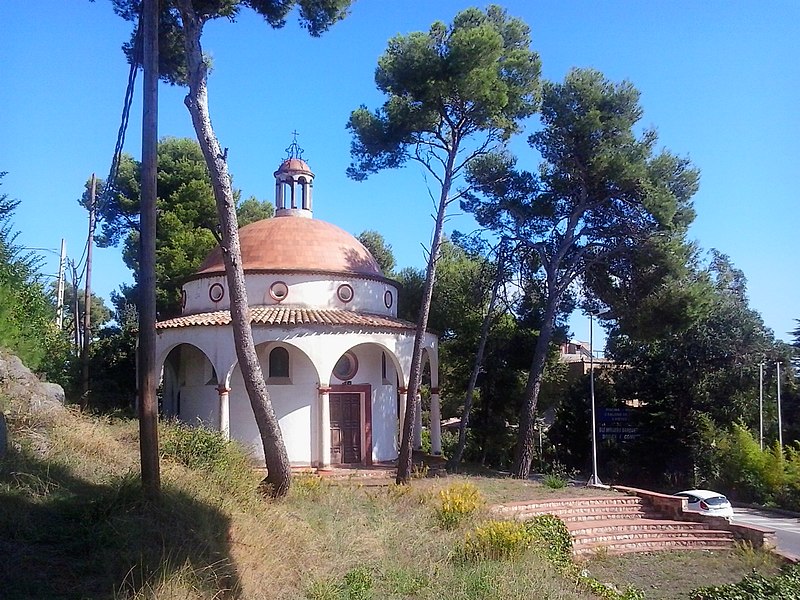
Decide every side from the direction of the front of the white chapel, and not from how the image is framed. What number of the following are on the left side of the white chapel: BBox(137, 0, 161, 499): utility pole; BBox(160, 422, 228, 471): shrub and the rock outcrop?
0

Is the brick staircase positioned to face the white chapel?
no

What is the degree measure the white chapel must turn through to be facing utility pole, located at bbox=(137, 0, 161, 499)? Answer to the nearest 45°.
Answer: approximately 45° to its right

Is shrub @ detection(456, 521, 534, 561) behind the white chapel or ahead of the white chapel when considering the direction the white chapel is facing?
ahead

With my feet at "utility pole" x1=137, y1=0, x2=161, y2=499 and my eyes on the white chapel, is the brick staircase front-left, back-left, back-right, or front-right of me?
front-right

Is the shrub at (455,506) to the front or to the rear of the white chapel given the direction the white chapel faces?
to the front

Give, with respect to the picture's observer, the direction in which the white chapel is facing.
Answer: facing the viewer and to the right of the viewer

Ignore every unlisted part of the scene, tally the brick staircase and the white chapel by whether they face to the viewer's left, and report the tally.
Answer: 0

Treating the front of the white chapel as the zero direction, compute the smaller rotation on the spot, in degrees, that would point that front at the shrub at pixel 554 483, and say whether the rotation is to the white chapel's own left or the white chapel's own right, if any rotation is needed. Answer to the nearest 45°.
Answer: approximately 45° to the white chapel's own left

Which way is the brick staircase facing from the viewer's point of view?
toward the camera
